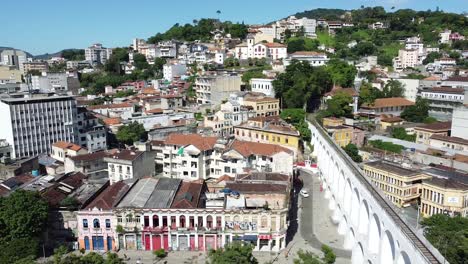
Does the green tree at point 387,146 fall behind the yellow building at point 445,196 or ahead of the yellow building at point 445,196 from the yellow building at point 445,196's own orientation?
behind

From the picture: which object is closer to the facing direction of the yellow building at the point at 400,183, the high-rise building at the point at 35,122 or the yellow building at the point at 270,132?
the high-rise building

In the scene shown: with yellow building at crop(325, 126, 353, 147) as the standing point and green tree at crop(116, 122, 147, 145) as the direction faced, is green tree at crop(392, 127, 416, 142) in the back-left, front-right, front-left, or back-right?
back-right

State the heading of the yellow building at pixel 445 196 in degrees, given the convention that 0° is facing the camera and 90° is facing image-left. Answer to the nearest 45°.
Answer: approximately 0°

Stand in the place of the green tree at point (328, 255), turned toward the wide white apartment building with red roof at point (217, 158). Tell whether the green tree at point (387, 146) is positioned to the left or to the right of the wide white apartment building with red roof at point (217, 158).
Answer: right

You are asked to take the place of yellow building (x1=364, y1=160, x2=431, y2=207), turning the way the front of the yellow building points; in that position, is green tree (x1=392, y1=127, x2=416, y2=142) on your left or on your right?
on your right

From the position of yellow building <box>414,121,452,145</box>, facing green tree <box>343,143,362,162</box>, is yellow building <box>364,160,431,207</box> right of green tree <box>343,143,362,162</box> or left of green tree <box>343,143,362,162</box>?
left

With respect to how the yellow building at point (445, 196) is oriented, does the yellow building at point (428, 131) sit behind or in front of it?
behind

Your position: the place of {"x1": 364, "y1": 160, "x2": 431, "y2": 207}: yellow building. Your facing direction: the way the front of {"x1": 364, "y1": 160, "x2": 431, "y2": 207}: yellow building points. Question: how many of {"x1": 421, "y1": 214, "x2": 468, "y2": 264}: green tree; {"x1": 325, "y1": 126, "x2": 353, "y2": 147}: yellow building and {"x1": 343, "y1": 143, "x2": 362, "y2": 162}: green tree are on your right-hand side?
2

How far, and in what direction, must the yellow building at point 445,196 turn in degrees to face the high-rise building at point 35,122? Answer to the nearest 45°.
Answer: approximately 90° to its right

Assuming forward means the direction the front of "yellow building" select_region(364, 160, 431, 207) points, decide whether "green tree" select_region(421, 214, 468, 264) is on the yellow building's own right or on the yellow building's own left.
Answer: on the yellow building's own left
